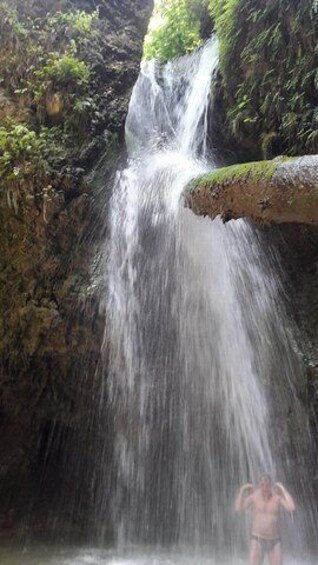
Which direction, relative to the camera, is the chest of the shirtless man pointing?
toward the camera
